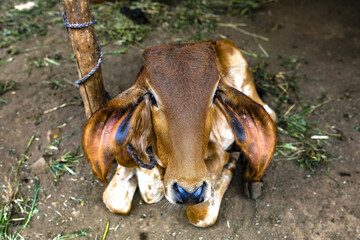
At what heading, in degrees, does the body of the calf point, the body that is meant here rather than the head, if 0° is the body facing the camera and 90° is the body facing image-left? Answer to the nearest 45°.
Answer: approximately 0°

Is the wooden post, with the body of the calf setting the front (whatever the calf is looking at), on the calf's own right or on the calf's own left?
on the calf's own right
